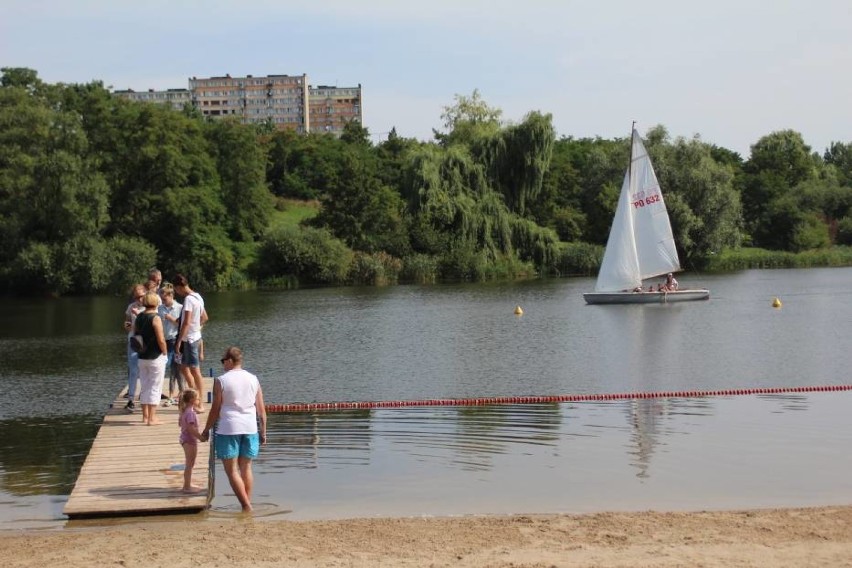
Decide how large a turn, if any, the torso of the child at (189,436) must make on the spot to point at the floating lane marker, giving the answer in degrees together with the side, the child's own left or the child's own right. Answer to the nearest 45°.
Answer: approximately 45° to the child's own left

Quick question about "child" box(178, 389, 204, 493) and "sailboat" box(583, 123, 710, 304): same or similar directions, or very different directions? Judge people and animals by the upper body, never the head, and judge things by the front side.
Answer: very different directions

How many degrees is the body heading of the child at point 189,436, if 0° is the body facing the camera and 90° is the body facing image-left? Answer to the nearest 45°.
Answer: approximately 270°

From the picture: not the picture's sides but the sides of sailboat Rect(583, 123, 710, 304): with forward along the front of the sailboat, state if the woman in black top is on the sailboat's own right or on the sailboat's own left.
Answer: on the sailboat's own left

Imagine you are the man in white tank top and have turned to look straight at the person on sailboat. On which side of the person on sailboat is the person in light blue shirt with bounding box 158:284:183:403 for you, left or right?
left

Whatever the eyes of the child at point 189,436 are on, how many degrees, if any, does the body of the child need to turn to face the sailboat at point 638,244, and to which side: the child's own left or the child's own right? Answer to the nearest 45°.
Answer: approximately 45° to the child's own left

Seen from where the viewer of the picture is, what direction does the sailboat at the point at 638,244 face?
facing to the left of the viewer

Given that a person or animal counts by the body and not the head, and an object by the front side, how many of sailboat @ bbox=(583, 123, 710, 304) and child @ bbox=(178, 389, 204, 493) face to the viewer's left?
1

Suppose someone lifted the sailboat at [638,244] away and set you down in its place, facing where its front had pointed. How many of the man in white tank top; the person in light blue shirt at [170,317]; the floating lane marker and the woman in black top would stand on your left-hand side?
4

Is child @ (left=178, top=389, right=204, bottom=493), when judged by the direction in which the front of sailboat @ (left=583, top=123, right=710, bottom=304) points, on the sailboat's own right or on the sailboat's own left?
on the sailboat's own left
